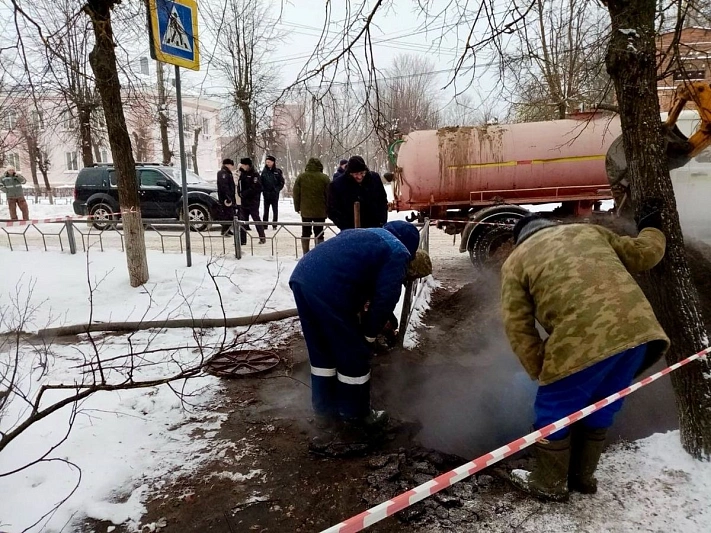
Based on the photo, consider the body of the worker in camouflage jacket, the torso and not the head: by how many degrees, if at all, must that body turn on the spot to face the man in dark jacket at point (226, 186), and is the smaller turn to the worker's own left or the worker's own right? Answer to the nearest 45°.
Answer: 0° — they already face them

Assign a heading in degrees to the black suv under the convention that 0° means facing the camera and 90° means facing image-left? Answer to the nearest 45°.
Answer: approximately 270°

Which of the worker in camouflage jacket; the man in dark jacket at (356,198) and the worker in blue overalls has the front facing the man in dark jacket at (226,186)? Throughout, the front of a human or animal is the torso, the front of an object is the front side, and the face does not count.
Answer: the worker in camouflage jacket

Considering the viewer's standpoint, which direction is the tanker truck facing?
facing to the right of the viewer

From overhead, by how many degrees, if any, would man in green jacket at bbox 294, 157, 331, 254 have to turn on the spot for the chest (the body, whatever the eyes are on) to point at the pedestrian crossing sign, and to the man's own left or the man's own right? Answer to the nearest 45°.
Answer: approximately 135° to the man's own left

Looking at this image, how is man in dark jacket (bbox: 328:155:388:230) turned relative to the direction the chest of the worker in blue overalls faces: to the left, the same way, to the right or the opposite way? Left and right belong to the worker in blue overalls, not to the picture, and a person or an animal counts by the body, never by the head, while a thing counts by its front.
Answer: to the right

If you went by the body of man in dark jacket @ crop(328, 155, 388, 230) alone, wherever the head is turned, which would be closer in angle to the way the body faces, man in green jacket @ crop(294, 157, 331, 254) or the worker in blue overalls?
the worker in blue overalls

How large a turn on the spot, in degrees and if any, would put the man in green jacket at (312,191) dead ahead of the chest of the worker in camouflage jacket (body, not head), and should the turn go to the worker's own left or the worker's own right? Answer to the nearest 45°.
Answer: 0° — they already face them

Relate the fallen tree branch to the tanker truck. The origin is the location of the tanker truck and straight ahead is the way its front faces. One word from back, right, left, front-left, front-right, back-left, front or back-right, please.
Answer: back-right

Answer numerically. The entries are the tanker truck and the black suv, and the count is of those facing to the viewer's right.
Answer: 2

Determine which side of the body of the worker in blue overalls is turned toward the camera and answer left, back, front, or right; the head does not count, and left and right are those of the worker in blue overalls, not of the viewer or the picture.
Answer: right

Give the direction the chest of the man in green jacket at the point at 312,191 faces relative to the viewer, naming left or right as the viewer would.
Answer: facing away from the viewer

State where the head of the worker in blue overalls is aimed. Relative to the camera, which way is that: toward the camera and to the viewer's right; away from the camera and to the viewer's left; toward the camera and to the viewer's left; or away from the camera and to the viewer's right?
away from the camera and to the viewer's right

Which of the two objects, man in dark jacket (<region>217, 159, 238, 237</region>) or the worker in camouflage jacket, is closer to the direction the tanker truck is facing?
the worker in camouflage jacket

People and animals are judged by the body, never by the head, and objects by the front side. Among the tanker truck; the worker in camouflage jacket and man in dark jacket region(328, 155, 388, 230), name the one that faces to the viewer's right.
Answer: the tanker truck
